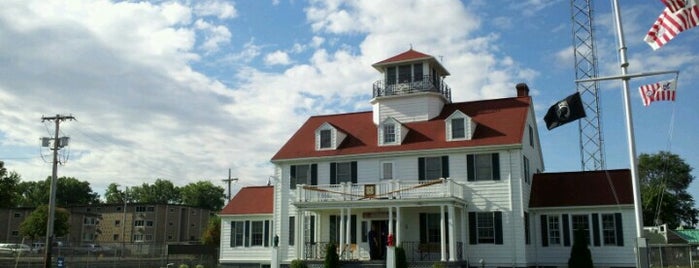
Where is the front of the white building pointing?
toward the camera

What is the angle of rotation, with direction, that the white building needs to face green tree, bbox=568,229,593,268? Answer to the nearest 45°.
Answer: approximately 90° to its left

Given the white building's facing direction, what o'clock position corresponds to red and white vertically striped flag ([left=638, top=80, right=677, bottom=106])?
The red and white vertically striped flag is roughly at 11 o'clock from the white building.

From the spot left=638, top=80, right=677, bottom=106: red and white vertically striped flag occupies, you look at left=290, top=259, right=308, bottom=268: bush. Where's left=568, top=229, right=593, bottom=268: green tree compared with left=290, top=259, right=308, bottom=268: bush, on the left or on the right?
right

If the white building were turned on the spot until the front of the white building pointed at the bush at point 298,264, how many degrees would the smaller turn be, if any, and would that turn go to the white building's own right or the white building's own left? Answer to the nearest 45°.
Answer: approximately 90° to the white building's own right

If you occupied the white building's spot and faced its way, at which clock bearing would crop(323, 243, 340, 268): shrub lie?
The shrub is roughly at 2 o'clock from the white building.

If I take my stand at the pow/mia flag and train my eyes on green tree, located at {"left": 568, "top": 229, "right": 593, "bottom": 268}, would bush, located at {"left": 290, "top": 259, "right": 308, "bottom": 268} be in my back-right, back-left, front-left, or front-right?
front-left

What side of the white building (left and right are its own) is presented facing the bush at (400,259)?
front

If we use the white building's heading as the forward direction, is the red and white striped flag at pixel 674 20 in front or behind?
in front
